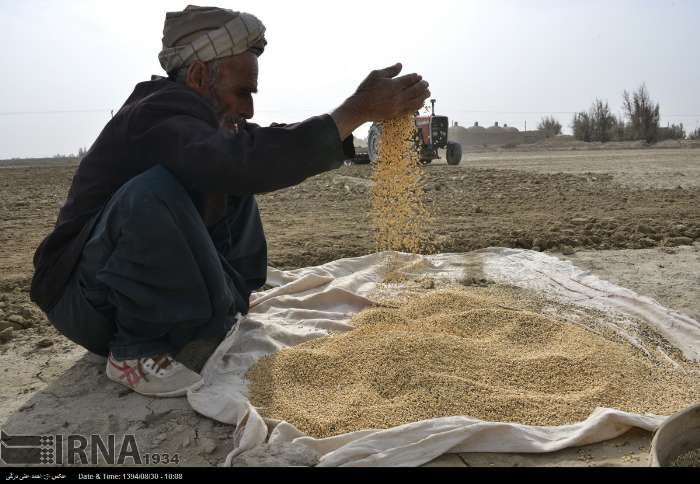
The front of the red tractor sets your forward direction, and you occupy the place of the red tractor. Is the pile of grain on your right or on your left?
on your right

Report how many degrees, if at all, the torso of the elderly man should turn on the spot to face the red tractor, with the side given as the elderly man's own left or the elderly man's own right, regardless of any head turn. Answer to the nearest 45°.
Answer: approximately 90° to the elderly man's own left

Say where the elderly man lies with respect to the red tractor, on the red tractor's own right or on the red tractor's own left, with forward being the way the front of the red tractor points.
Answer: on the red tractor's own right

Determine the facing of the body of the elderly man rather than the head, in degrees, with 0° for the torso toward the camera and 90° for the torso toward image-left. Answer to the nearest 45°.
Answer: approximately 270°

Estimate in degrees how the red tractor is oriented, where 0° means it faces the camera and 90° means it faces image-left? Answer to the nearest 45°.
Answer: approximately 315°

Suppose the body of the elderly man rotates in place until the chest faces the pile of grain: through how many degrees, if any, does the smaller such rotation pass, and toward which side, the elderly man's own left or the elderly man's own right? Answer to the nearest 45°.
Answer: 0° — they already face it

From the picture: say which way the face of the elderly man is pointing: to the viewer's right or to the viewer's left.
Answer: to the viewer's right
